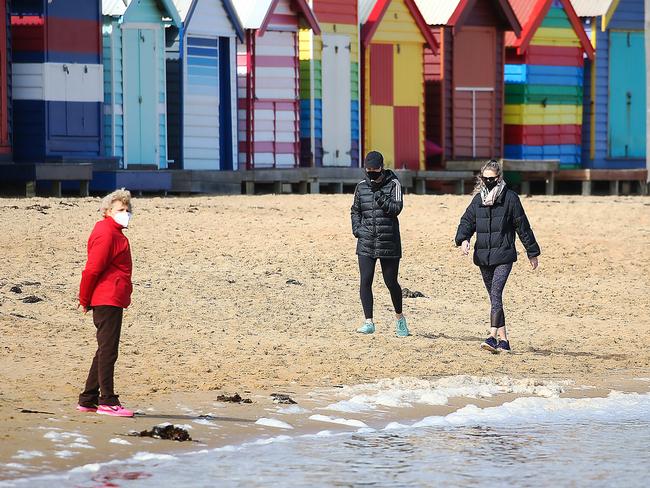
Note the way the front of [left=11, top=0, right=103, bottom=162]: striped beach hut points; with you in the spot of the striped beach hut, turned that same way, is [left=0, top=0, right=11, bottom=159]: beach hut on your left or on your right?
on your right

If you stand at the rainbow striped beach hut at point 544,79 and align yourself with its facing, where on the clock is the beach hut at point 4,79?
The beach hut is roughly at 3 o'clock from the rainbow striped beach hut.

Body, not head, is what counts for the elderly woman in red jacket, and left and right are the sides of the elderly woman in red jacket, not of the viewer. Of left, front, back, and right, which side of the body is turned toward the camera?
right

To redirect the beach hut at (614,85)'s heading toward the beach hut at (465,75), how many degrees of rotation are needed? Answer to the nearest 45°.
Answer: approximately 90° to its right

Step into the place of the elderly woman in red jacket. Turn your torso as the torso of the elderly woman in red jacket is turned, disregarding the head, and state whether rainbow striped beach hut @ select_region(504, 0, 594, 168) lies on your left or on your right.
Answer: on your left

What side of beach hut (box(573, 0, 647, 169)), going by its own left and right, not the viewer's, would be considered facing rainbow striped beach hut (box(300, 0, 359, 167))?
right

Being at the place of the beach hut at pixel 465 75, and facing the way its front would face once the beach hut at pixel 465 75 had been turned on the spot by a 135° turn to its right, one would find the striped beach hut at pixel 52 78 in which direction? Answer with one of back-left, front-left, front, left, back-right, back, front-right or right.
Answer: front-left

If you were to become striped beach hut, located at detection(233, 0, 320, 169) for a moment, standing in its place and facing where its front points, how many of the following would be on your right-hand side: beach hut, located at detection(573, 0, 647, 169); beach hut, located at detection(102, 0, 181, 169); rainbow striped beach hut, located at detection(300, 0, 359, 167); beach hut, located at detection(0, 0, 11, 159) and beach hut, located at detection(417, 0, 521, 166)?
2

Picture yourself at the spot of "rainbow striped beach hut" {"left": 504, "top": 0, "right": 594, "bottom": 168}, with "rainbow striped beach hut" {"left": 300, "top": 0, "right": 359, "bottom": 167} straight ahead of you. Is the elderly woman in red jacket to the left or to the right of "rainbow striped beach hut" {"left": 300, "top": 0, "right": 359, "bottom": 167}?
left

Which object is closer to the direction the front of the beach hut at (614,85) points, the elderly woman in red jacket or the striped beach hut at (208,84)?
the elderly woman in red jacket

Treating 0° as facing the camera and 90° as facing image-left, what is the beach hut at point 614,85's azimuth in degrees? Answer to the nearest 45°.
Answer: approximately 315°

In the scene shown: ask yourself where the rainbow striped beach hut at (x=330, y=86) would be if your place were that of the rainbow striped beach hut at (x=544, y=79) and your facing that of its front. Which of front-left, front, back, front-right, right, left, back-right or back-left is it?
right

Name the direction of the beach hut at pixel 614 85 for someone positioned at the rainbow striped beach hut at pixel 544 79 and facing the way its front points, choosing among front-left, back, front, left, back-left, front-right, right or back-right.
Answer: left

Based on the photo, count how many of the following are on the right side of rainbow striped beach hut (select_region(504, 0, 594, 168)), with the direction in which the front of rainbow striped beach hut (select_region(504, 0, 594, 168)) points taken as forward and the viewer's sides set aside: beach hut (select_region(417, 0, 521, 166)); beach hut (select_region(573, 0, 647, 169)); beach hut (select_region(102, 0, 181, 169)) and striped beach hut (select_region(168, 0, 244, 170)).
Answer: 3

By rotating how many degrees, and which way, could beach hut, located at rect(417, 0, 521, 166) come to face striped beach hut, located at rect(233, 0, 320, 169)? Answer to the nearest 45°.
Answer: approximately 90° to its right

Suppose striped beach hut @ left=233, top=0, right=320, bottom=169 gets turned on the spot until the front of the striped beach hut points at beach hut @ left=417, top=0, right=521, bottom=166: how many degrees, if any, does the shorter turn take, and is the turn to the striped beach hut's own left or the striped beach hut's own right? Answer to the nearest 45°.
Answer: approximately 90° to the striped beach hut's own left
